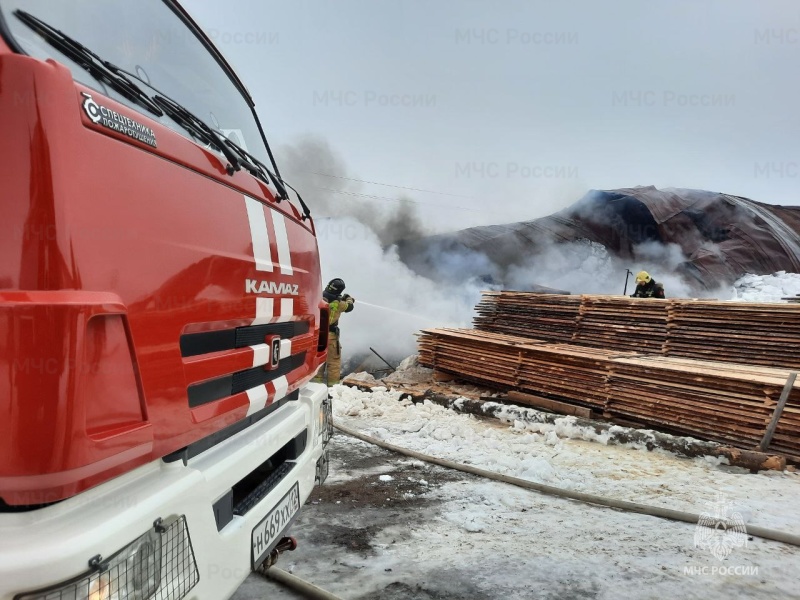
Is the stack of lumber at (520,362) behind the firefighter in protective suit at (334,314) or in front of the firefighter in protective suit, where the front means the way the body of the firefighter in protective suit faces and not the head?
in front

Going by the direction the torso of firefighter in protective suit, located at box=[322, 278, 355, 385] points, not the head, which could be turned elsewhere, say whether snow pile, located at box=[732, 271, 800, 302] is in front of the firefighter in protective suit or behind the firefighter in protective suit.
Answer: in front

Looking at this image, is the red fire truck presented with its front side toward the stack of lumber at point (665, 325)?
no

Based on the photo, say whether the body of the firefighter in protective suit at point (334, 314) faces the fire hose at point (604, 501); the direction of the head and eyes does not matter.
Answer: no

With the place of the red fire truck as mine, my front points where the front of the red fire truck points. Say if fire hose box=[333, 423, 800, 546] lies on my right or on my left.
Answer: on my left

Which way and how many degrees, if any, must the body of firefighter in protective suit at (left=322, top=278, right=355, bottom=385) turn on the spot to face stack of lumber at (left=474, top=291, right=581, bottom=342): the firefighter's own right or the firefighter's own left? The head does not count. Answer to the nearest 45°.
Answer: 0° — they already face it

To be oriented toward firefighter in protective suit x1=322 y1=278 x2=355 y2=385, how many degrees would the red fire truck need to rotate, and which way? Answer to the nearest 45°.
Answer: approximately 90° to its left

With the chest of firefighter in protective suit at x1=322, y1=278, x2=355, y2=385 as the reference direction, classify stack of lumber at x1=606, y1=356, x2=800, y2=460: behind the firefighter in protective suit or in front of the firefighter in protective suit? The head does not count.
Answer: in front

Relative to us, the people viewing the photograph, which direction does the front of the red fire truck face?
facing the viewer and to the right of the viewer

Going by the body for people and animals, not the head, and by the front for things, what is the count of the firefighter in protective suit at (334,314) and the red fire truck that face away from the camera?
0

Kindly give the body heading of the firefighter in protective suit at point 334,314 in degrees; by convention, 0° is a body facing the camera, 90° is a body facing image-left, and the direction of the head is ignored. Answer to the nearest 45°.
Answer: approximately 270°

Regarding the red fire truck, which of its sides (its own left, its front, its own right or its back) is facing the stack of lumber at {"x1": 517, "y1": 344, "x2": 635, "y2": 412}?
left
